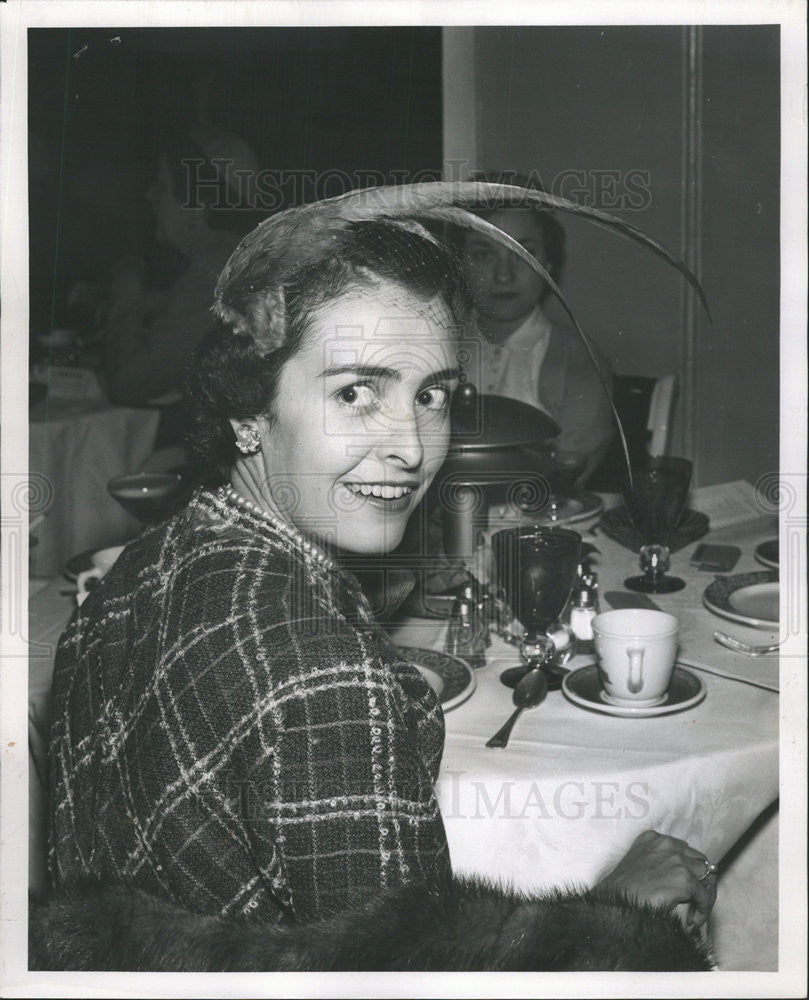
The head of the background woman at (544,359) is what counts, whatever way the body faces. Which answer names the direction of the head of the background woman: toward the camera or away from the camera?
toward the camera

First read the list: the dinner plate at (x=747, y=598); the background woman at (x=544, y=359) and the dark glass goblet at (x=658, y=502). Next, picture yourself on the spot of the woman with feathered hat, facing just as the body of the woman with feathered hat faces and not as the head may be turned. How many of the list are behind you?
0

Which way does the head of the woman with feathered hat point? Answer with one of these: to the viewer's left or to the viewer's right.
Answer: to the viewer's right

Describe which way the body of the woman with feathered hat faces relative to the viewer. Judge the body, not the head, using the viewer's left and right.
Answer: facing away from the viewer and to the right of the viewer
